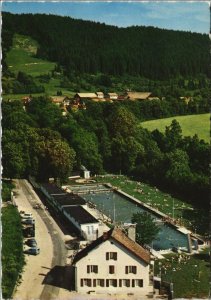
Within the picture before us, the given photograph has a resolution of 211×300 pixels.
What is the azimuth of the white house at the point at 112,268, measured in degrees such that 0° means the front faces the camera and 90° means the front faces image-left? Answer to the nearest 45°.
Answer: approximately 0°

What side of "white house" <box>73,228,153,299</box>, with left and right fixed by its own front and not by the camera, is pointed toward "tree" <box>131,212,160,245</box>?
back

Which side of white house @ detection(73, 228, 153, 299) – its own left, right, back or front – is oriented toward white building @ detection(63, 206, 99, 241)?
back

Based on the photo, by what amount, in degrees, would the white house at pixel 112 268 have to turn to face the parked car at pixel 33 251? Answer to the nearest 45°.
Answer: approximately 135° to its right

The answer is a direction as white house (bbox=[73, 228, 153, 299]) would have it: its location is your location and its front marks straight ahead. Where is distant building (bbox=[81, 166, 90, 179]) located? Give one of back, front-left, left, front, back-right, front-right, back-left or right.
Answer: back

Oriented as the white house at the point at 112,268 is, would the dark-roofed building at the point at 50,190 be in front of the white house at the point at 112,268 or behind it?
behind

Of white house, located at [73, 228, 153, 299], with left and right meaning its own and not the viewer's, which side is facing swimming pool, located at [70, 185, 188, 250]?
back

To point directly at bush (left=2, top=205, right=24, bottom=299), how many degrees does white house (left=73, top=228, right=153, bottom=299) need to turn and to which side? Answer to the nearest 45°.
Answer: approximately 135° to its right

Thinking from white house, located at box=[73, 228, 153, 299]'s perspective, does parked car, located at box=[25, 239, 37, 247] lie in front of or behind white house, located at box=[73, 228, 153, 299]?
behind
